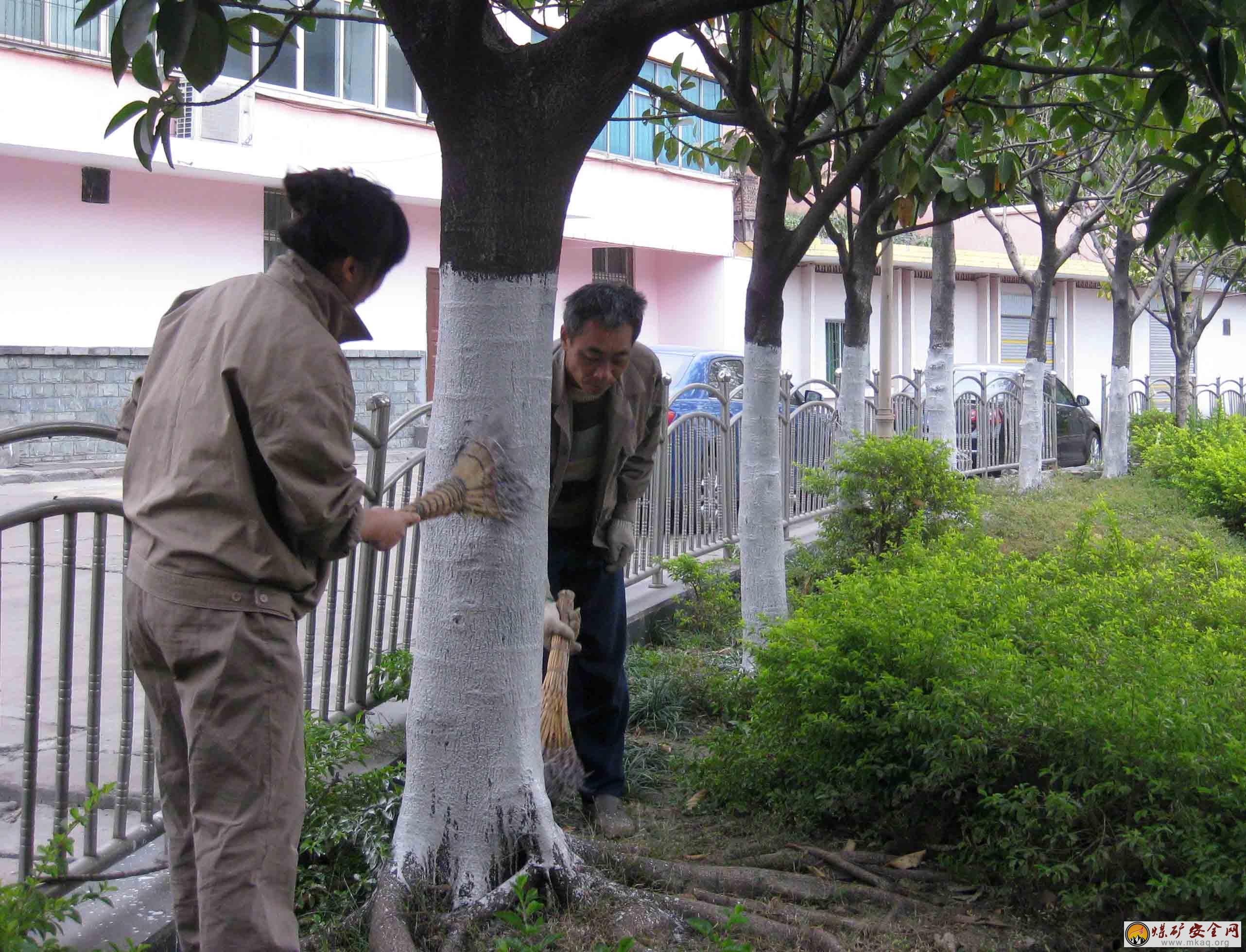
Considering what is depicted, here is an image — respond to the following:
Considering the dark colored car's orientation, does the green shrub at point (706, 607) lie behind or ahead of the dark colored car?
behind

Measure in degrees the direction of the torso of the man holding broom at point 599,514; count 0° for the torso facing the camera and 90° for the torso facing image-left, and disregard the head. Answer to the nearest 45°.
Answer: approximately 0°

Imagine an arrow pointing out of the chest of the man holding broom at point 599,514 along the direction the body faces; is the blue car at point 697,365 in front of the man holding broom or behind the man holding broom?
behind

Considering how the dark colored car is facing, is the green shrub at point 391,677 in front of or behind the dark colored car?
behind

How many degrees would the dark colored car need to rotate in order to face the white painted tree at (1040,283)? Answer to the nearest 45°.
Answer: approximately 135° to its right

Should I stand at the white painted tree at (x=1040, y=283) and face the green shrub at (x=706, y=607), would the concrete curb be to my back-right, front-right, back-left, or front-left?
front-right

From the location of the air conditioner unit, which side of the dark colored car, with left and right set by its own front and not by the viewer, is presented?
back

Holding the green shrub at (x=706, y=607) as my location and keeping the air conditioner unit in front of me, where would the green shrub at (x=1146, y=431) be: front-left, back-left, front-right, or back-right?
front-right

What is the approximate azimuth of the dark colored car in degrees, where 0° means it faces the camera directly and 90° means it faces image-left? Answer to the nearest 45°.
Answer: approximately 225°

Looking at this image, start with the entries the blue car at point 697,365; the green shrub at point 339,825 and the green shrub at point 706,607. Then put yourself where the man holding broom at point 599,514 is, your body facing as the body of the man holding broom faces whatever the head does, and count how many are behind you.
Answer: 2

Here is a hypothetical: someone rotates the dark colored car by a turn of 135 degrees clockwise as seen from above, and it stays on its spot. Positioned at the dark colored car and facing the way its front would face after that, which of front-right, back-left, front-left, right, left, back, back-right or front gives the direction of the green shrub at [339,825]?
front

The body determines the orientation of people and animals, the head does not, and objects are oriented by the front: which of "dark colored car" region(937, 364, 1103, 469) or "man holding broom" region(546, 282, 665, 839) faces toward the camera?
the man holding broom

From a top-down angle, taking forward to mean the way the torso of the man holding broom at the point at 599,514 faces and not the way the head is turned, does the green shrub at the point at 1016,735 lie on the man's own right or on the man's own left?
on the man's own left

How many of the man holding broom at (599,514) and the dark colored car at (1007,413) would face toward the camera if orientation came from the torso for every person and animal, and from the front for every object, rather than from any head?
1

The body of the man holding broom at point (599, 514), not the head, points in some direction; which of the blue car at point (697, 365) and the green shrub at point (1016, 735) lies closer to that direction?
the green shrub

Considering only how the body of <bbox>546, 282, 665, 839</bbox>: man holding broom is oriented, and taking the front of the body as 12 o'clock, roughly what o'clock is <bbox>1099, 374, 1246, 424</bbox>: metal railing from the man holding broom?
The metal railing is roughly at 7 o'clock from the man holding broom.

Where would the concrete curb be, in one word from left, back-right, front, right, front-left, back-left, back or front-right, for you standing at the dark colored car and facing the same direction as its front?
back
